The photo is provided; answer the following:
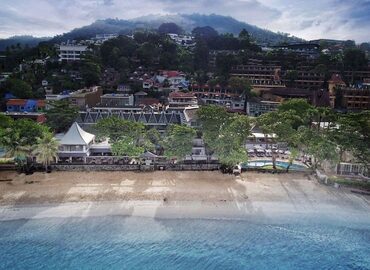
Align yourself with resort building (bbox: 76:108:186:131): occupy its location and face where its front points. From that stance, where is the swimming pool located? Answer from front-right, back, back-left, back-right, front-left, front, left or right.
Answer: front-left

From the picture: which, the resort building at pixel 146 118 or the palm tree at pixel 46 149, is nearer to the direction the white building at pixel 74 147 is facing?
the palm tree

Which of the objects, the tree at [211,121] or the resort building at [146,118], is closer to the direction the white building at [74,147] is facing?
the tree

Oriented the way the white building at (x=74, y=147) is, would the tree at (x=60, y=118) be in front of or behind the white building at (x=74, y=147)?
behind

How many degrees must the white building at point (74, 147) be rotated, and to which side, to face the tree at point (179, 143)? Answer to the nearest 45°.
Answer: approximately 45° to its left

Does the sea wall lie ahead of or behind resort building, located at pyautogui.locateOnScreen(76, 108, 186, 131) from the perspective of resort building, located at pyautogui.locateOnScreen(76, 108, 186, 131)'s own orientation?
ahead

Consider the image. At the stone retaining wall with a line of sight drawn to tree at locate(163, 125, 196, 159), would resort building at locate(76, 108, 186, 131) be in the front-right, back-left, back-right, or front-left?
front-left

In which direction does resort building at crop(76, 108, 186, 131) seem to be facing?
toward the camera

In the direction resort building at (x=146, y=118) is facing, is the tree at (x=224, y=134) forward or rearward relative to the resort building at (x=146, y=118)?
forward

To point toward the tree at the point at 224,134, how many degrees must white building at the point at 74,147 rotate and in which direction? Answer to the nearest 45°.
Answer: approximately 90° to its left

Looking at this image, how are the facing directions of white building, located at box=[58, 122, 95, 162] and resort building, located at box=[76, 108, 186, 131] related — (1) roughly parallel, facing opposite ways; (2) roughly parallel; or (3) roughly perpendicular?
roughly parallel

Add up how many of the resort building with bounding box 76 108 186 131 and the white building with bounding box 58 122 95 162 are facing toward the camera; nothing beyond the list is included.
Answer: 2

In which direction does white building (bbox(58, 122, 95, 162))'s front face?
toward the camera

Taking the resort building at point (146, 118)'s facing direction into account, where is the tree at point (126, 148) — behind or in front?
in front

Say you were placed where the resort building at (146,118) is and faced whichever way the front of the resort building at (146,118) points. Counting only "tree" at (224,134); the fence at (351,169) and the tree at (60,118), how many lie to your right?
1

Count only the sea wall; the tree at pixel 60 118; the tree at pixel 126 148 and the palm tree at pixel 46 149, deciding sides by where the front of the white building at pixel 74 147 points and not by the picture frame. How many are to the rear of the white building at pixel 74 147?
1
